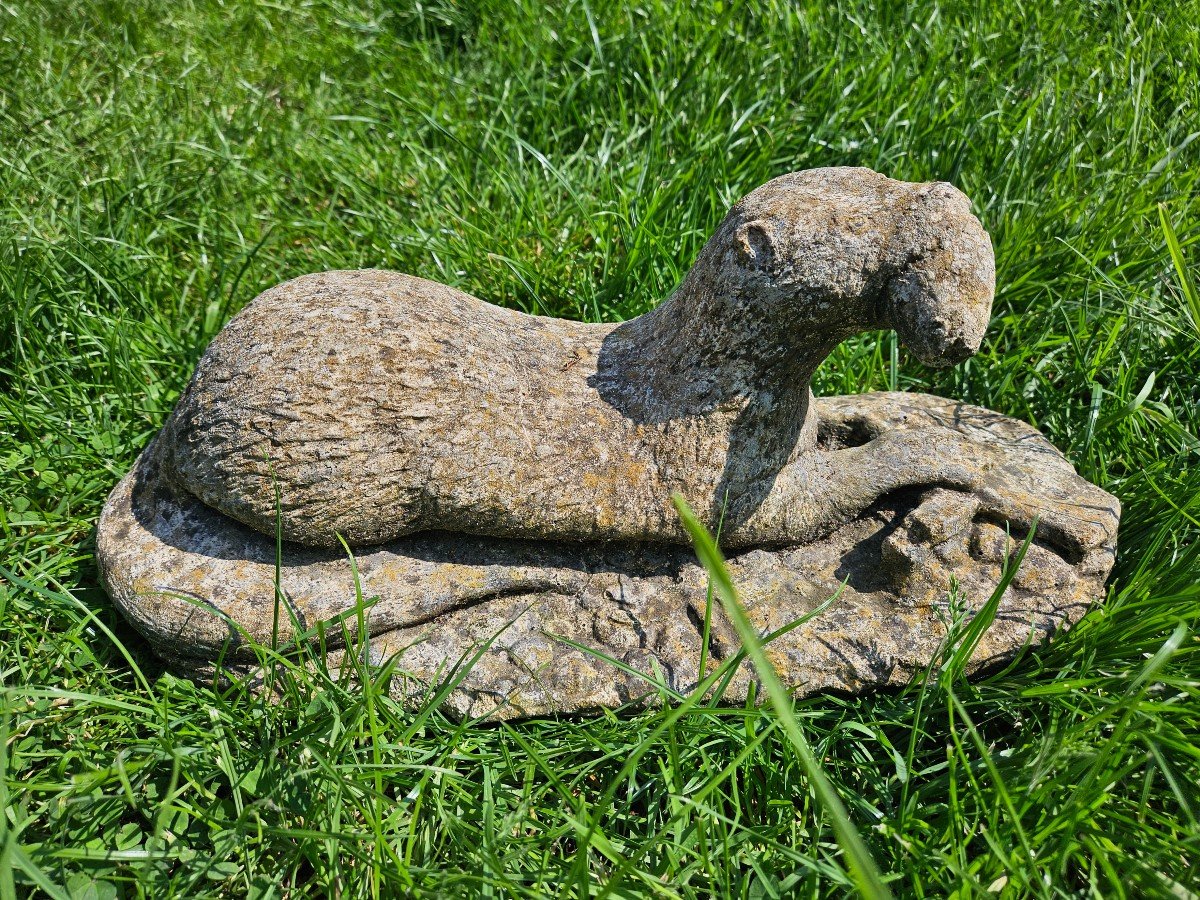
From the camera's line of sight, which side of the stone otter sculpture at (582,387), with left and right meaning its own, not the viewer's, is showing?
right
